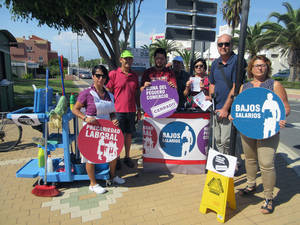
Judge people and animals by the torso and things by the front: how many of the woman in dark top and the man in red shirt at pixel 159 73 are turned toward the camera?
2

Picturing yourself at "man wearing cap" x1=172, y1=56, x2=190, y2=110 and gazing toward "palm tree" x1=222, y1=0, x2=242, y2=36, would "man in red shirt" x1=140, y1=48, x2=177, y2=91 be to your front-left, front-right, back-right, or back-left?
back-left

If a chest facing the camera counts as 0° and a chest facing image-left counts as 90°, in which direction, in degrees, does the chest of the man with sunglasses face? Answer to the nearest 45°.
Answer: approximately 0°
